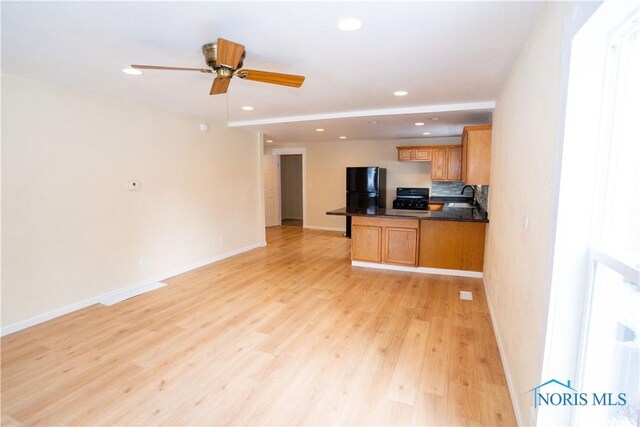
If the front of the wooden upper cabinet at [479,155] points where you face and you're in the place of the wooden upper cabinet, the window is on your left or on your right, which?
on your left

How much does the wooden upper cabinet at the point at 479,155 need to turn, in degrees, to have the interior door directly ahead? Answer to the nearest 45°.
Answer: approximately 45° to its right

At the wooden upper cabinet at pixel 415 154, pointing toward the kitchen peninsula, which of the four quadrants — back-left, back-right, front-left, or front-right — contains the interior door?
back-right

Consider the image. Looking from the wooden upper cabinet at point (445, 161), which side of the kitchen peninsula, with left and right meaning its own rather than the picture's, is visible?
back

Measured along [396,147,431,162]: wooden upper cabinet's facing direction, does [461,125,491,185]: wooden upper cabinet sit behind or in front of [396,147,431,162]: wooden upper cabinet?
in front

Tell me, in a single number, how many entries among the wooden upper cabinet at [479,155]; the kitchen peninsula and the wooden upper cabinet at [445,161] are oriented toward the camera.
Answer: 2

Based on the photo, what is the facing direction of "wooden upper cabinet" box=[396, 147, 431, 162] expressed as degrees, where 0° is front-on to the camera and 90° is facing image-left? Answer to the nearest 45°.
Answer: approximately 0°

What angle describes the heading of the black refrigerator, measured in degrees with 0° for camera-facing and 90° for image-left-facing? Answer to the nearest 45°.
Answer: approximately 0°

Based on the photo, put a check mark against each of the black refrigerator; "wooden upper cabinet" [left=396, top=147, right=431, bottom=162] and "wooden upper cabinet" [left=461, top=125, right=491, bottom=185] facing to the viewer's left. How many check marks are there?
1

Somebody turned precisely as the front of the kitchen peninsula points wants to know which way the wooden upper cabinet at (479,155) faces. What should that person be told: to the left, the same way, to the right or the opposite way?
to the right

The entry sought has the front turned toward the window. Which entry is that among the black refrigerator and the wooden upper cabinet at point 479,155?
the black refrigerator
